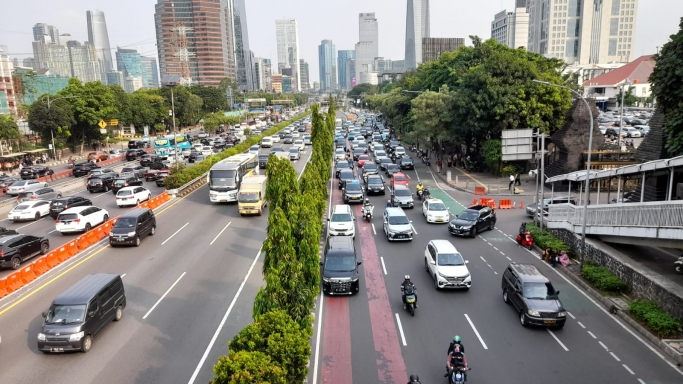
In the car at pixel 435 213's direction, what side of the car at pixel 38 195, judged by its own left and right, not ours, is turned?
right

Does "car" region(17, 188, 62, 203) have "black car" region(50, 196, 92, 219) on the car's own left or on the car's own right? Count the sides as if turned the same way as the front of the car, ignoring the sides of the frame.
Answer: on the car's own right

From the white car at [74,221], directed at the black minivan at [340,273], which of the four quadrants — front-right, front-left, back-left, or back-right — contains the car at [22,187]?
back-left

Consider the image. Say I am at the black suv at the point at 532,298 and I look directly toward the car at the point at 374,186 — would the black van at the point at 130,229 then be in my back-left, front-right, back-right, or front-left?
front-left

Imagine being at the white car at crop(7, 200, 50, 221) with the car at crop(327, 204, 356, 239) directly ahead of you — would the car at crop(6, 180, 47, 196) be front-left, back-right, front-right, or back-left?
back-left

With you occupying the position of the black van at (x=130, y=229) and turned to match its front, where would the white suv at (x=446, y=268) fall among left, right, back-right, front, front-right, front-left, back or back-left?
left

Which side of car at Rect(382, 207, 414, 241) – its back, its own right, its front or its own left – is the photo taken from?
front

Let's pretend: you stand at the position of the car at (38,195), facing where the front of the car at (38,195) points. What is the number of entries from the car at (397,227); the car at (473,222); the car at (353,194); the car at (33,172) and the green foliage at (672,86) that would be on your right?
4

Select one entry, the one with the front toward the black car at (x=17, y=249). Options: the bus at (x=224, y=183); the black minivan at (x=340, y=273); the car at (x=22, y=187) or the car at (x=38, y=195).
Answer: the bus

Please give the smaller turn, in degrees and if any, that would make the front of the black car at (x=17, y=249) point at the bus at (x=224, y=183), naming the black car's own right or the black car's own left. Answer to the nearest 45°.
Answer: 0° — it already faces it

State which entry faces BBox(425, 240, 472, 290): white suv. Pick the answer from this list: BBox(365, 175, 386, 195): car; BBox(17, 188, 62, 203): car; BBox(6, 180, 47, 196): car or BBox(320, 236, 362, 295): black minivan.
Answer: BBox(365, 175, 386, 195): car

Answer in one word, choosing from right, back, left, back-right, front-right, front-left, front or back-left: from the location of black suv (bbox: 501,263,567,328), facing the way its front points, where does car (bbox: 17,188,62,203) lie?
back-right
